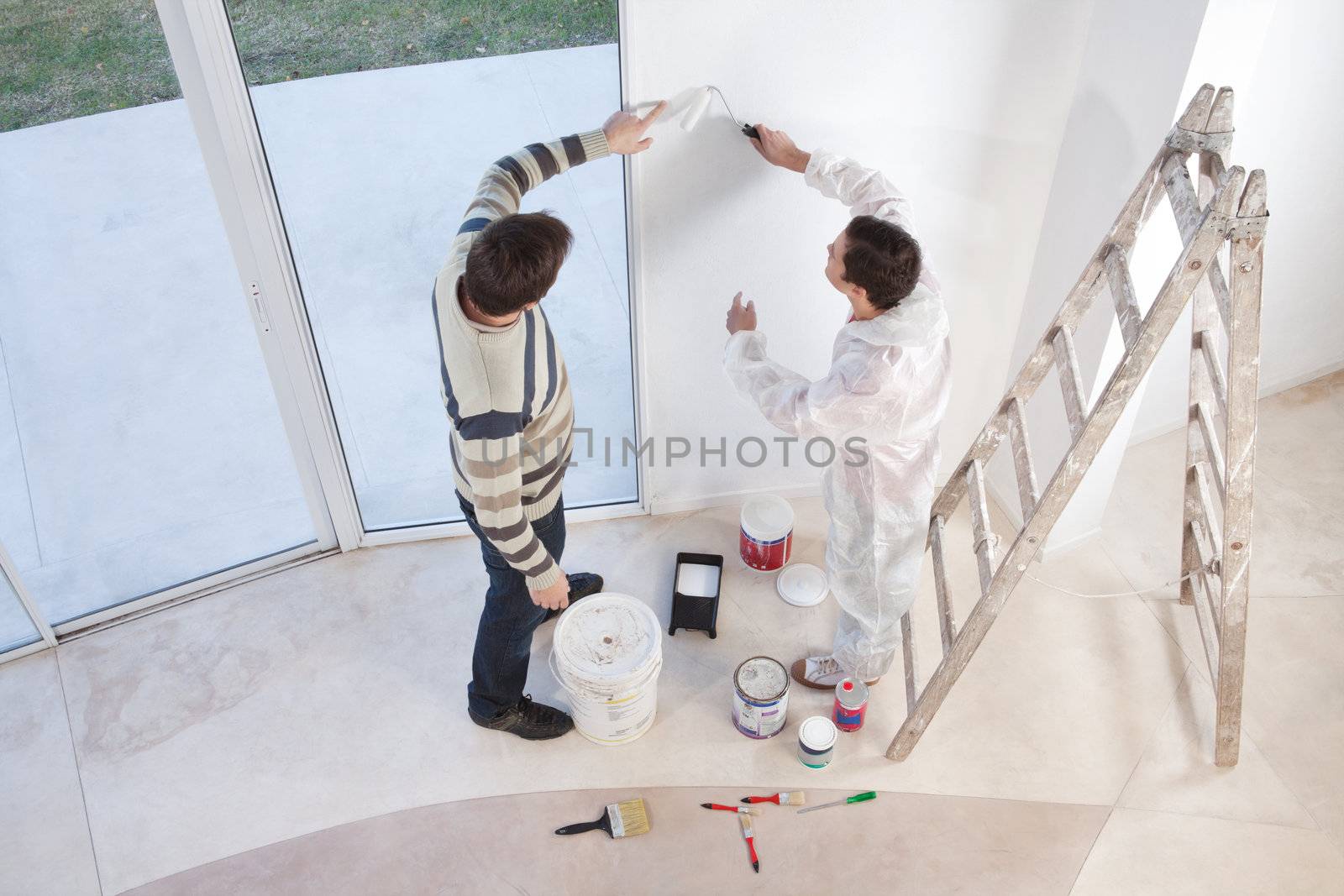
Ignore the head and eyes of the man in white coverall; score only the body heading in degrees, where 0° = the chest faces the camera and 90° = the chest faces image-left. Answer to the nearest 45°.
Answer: approximately 90°

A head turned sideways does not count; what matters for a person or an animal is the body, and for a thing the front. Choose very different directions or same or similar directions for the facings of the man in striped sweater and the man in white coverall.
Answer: very different directions

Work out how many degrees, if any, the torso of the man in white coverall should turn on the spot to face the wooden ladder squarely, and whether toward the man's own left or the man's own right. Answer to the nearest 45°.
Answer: approximately 180°

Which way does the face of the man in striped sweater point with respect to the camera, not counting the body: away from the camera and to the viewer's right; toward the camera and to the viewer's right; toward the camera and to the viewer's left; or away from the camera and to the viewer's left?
away from the camera and to the viewer's right

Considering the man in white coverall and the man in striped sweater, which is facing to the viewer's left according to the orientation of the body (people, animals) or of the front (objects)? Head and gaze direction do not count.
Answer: the man in white coverall

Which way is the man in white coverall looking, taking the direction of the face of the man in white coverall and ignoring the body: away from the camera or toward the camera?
away from the camera

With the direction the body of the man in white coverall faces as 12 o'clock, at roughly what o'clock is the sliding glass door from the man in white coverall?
The sliding glass door is roughly at 12 o'clock from the man in white coverall.

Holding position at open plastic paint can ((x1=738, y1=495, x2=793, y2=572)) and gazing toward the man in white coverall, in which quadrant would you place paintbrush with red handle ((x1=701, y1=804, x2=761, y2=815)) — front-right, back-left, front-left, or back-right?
front-right
